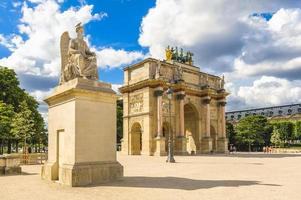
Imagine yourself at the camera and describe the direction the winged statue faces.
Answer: facing the viewer and to the right of the viewer

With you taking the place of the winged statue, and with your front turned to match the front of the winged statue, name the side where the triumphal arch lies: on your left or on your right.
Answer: on your left

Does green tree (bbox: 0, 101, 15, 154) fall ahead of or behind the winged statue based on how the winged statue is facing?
behind
